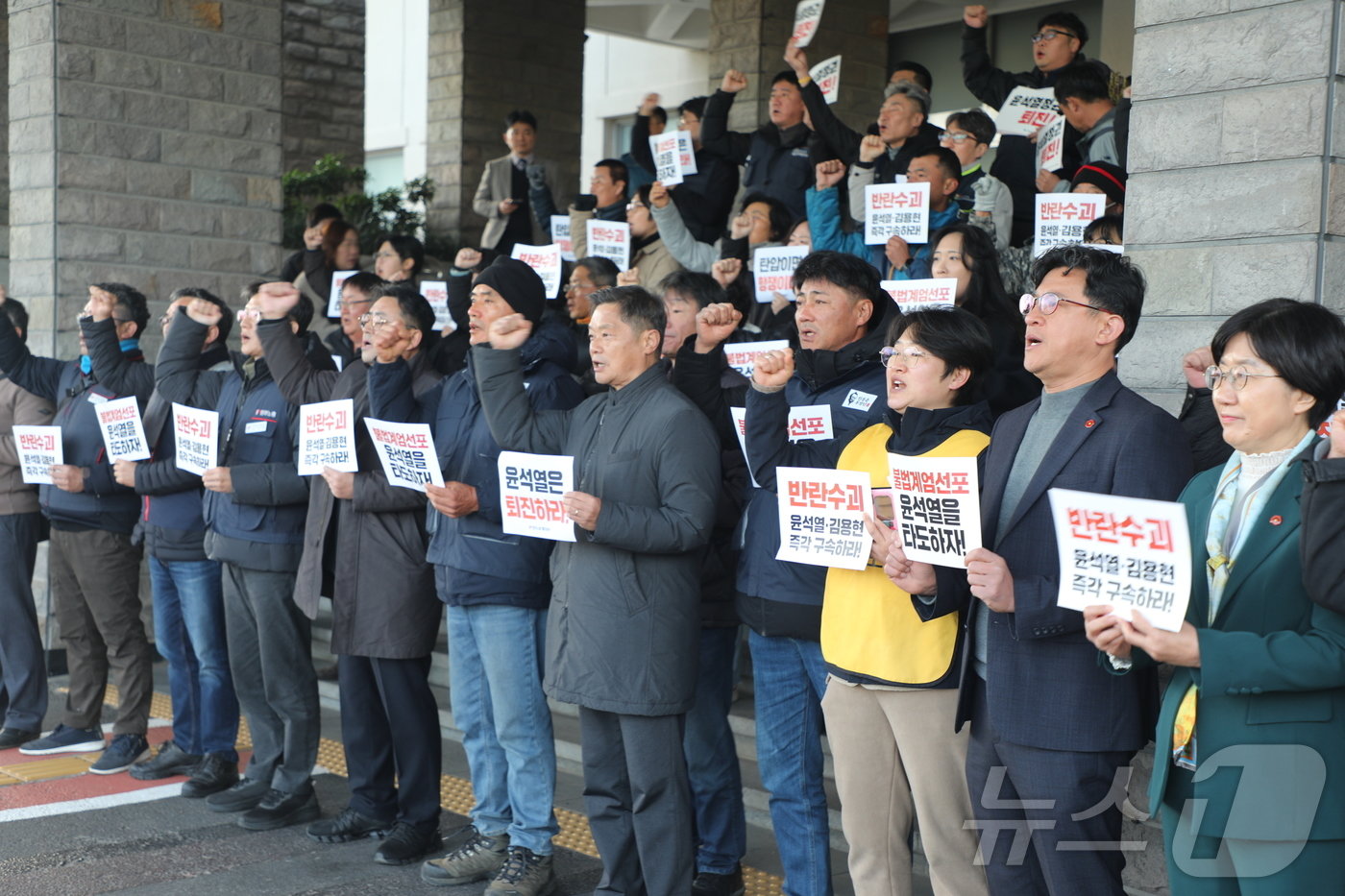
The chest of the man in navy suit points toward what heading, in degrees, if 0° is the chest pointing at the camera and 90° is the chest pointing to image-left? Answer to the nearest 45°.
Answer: approximately 45°

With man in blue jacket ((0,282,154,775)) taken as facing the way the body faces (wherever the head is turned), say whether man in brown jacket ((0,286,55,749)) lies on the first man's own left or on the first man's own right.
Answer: on the first man's own right

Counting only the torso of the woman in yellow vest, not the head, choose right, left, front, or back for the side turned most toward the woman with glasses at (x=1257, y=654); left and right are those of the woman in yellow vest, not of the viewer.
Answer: left

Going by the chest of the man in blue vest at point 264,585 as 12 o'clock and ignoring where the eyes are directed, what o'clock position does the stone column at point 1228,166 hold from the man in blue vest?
The stone column is roughly at 9 o'clock from the man in blue vest.

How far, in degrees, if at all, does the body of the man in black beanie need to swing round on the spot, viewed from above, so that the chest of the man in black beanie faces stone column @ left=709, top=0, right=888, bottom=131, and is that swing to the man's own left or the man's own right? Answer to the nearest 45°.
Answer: approximately 135° to the man's own right

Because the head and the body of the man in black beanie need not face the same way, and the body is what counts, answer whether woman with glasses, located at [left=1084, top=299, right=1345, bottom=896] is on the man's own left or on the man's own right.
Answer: on the man's own left

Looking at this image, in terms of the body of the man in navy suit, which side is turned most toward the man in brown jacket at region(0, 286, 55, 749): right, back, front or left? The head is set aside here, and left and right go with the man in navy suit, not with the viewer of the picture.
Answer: right

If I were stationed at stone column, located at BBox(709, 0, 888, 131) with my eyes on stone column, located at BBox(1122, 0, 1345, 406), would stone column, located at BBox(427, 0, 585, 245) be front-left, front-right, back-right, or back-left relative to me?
back-right

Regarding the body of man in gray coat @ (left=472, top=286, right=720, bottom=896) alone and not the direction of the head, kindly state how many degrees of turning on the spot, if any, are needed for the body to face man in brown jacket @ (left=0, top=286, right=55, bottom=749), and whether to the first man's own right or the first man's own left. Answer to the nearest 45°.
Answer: approximately 90° to the first man's own right
